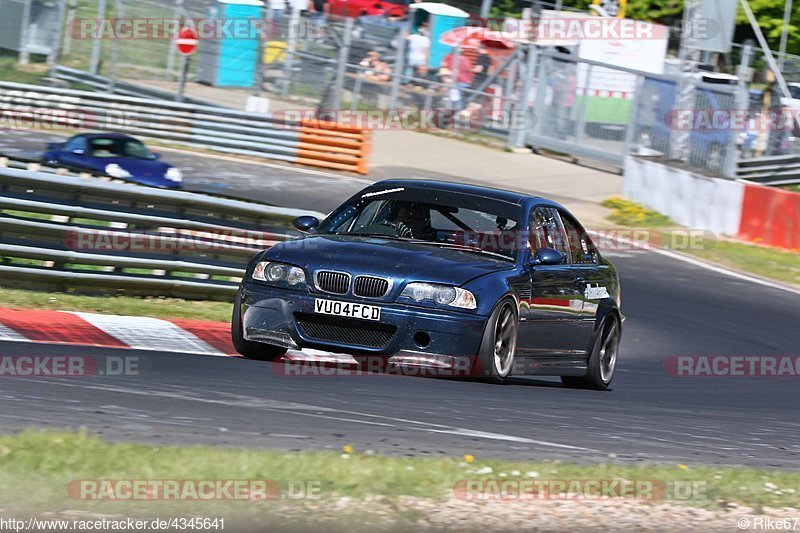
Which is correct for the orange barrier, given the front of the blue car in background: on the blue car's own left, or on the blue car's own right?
on the blue car's own left

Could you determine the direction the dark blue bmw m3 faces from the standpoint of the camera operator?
facing the viewer and to the left of the viewer

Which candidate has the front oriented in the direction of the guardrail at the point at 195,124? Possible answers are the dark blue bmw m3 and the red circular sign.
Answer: the red circular sign

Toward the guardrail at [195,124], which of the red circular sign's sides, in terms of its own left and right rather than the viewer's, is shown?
front

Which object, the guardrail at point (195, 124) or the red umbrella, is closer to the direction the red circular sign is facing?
the guardrail

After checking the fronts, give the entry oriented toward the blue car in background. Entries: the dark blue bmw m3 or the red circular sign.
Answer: the red circular sign

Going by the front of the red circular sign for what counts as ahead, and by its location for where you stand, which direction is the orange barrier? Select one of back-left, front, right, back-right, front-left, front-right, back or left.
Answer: front-left

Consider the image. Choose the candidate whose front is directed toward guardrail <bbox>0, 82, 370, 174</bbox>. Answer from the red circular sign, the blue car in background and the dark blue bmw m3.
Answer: the red circular sign

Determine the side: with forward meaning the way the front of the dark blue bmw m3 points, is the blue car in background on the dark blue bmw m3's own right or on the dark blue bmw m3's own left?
on the dark blue bmw m3's own right

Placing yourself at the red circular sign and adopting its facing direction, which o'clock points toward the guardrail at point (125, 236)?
The guardrail is roughly at 12 o'clock from the red circular sign.

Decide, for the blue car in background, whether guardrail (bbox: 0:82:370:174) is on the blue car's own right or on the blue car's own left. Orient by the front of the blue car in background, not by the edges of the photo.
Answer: on the blue car's own left

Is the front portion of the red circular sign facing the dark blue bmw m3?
yes

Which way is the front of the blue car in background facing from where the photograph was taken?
facing the viewer and to the right of the viewer

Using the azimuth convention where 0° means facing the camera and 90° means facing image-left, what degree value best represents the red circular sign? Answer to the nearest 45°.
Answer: approximately 0°

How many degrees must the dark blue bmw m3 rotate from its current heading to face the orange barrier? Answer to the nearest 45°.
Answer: approximately 135° to its right

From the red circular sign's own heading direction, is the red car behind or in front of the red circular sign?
behind

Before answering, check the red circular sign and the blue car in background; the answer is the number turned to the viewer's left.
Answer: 0

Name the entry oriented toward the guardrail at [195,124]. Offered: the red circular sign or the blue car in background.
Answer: the red circular sign
